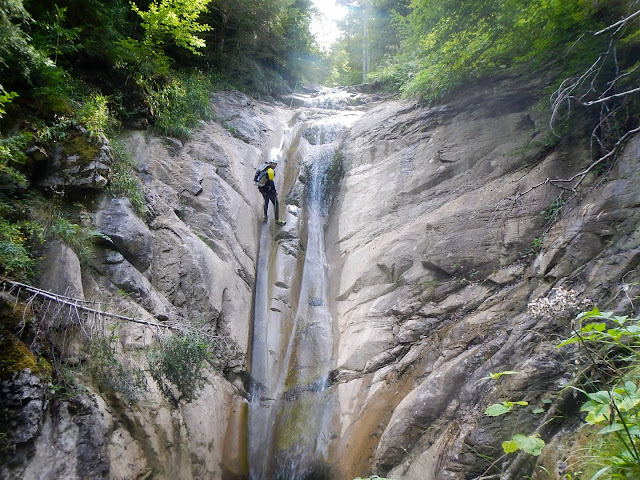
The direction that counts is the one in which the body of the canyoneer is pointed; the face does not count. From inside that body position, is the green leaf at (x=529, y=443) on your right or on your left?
on your right

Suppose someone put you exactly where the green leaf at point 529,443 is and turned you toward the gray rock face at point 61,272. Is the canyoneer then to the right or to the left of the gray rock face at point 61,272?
right

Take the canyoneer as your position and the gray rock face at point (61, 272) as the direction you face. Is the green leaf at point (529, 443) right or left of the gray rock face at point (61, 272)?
left

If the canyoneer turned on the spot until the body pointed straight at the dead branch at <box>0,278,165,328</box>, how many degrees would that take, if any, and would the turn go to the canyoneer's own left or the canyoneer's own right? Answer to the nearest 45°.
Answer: approximately 180°

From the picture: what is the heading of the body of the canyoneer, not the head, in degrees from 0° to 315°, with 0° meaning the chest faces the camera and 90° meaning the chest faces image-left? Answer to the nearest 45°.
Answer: approximately 225°
